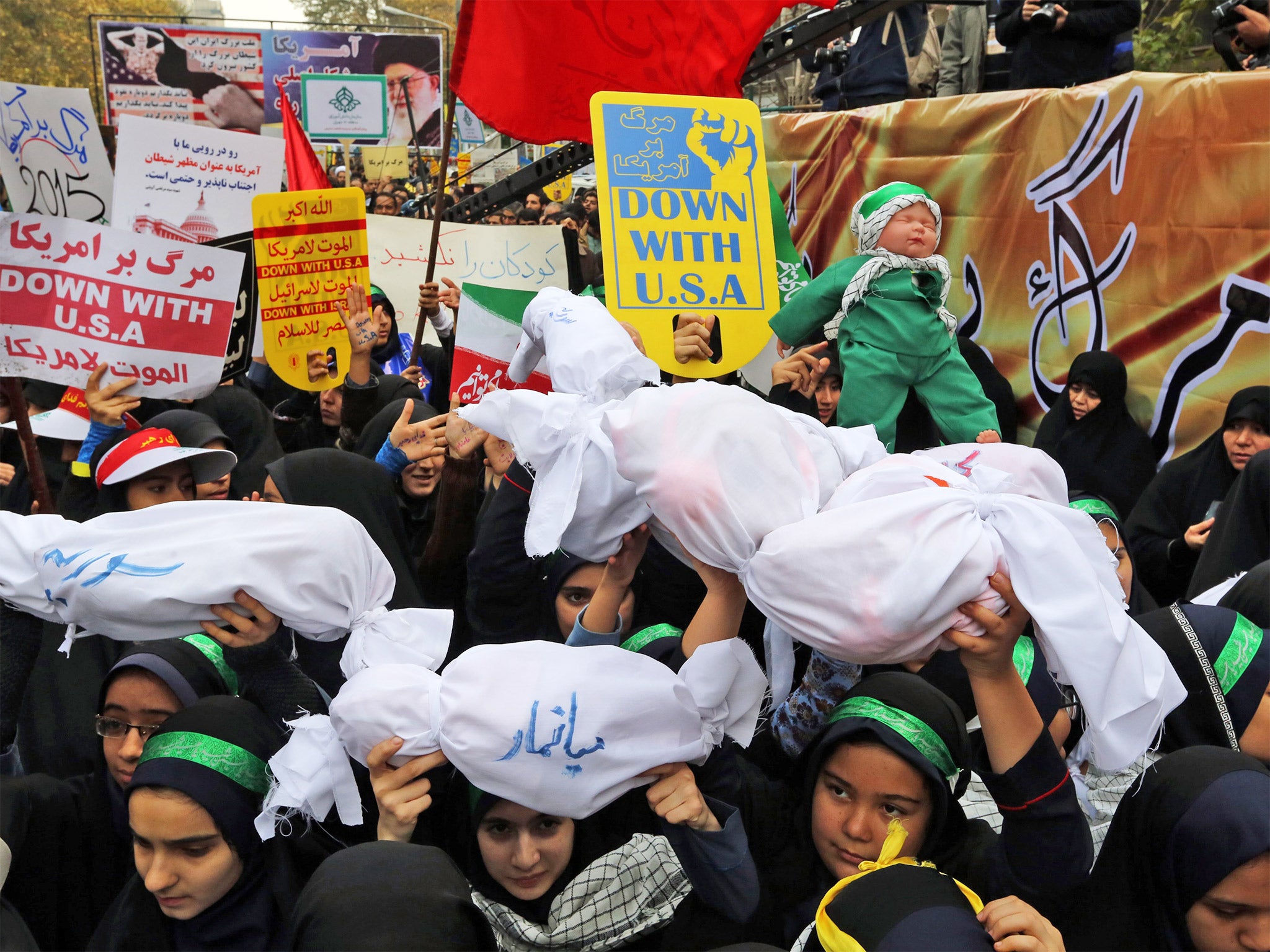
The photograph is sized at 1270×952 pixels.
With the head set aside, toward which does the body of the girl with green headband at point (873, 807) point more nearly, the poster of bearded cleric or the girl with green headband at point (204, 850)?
the girl with green headband

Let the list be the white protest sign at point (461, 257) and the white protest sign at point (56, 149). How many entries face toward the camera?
2

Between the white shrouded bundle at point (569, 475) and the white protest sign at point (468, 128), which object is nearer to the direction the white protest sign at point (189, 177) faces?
the white shrouded bundle

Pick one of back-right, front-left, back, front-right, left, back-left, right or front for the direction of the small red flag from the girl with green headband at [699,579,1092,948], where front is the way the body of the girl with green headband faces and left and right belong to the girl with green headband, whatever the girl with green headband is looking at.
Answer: back-right

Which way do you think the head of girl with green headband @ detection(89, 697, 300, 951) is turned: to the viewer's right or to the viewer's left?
to the viewer's left
